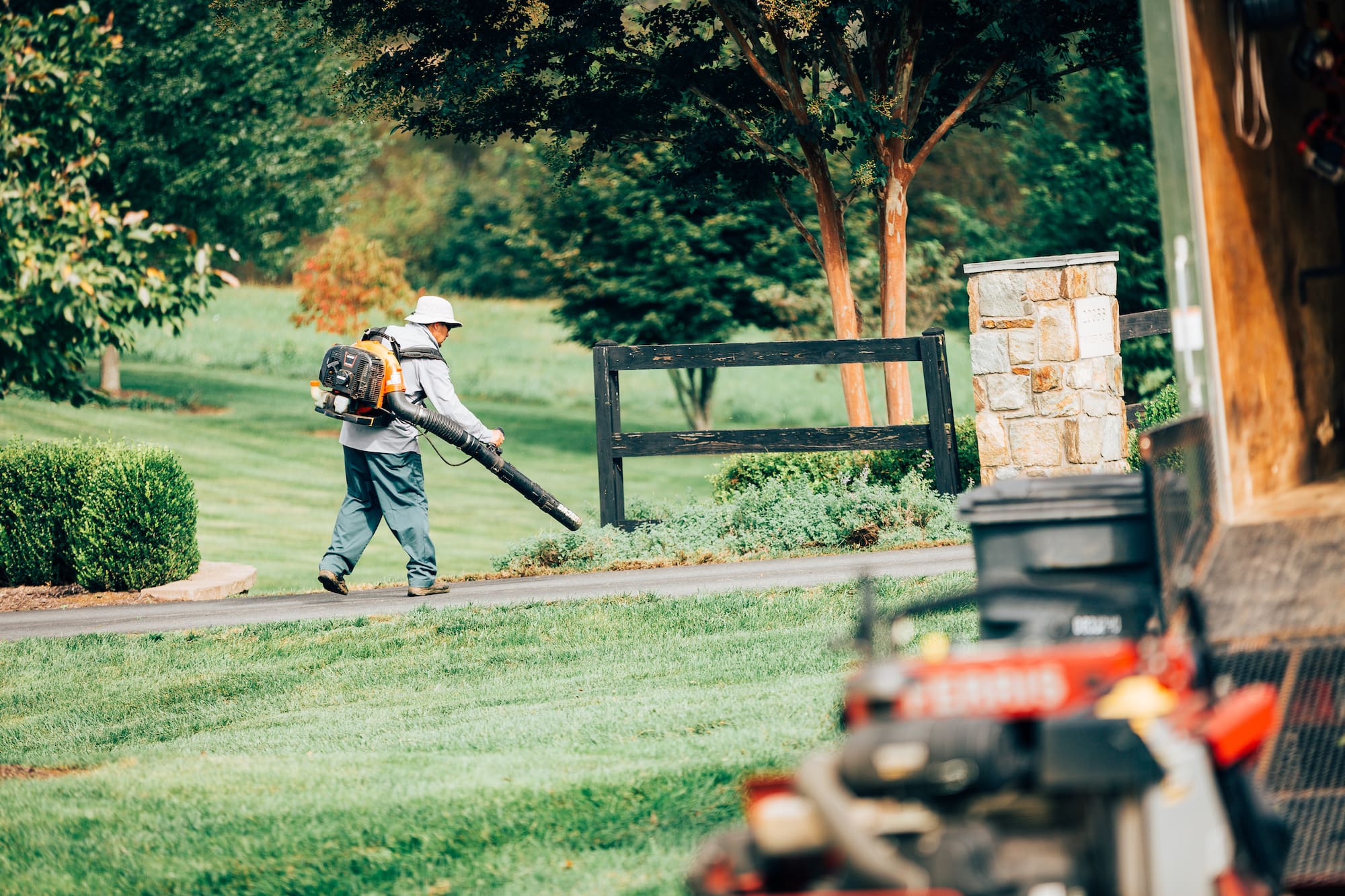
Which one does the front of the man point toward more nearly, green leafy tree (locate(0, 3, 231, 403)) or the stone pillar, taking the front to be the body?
the stone pillar

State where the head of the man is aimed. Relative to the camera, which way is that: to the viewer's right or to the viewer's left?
to the viewer's right

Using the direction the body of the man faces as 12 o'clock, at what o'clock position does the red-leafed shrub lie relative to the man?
The red-leafed shrub is roughly at 9 o'clock from the man.

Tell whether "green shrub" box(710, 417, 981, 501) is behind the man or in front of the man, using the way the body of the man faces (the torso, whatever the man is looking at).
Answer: in front

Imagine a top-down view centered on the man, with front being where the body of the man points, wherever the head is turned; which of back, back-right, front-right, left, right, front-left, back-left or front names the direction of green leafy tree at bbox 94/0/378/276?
left

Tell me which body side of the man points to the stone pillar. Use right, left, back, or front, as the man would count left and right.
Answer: front

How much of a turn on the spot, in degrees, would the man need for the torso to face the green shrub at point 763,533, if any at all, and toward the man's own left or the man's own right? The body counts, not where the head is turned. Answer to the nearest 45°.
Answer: approximately 45° to the man's own left

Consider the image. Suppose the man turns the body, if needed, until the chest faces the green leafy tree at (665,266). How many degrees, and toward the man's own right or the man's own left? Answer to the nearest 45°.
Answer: approximately 90° to the man's own left

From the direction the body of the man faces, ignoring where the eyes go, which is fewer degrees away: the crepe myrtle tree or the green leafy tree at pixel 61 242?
the crepe myrtle tree

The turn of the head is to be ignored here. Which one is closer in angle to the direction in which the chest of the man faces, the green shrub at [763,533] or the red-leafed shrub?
the green shrub

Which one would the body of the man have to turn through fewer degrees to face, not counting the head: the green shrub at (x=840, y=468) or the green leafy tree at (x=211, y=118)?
the green shrub

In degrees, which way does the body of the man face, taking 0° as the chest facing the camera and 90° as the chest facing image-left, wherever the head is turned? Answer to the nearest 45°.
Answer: approximately 270°

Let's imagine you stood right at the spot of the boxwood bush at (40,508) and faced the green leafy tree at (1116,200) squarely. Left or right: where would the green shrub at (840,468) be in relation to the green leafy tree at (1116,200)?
right
